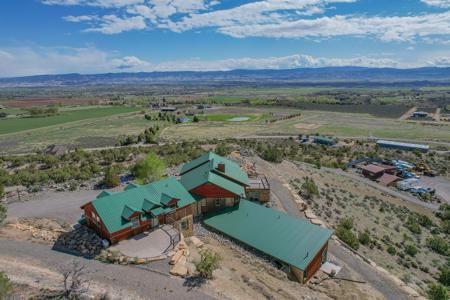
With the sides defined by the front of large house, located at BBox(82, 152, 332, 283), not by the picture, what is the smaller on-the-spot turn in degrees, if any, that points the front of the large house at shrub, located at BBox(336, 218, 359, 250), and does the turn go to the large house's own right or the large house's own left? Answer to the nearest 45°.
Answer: approximately 90° to the large house's own left

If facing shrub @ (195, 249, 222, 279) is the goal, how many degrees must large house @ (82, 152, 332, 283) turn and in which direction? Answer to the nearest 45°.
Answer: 0° — it already faces it

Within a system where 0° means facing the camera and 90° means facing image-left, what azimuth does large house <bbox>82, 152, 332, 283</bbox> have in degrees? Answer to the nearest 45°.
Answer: approximately 0°

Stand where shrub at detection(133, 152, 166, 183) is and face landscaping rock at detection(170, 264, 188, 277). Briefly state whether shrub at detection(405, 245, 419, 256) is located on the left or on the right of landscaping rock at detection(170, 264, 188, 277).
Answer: left

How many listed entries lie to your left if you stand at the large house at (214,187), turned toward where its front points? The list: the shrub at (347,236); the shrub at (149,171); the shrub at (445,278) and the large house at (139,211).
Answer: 2

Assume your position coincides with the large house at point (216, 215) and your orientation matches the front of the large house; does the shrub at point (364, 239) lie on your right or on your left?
on your left

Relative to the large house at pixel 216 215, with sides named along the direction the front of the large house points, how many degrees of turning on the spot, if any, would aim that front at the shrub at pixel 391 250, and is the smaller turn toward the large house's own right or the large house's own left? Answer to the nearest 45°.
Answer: approximately 90° to the large house's own left

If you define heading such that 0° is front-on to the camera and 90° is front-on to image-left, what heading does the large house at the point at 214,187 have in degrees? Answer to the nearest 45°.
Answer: approximately 0°

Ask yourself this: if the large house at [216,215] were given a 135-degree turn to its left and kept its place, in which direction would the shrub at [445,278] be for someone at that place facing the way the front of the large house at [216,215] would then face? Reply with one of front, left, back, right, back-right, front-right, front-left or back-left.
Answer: front-right

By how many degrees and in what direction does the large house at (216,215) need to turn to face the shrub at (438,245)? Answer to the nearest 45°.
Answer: approximately 90° to its left

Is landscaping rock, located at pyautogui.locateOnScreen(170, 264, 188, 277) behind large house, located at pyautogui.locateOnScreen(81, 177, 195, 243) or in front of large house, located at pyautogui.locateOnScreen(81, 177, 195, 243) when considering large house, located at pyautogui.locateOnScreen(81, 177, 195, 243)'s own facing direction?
in front

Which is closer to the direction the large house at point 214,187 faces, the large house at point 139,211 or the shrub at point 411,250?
the large house

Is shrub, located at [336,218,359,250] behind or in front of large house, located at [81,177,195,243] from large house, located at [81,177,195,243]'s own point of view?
in front

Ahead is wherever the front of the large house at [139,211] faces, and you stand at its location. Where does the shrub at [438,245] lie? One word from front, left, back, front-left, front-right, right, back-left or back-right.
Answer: front-left
